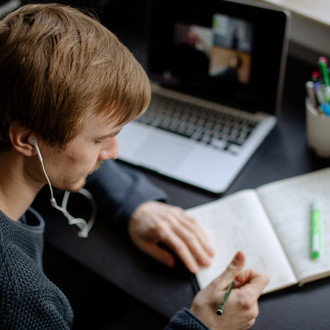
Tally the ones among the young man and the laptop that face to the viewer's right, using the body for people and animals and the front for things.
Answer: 1

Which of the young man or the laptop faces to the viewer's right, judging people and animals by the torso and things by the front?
the young man

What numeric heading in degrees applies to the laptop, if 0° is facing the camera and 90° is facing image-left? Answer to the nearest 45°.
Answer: approximately 45°

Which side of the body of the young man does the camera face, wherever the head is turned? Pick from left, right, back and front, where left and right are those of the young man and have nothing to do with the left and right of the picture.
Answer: right
